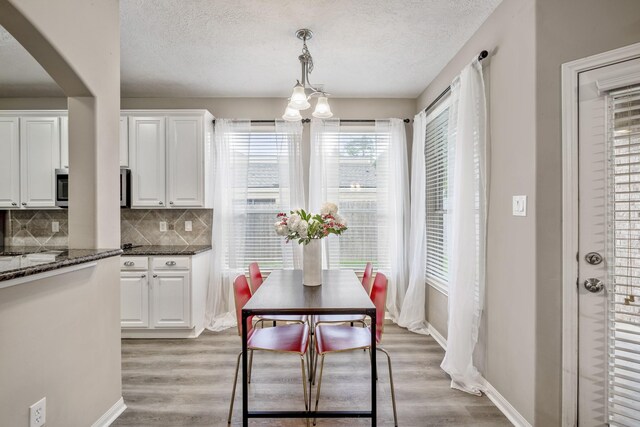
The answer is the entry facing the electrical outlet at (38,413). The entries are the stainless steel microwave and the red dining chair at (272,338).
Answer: the stainless steel microwave

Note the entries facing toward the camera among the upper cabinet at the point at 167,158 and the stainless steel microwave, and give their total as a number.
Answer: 2

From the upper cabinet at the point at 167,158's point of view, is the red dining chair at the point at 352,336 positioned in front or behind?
in front

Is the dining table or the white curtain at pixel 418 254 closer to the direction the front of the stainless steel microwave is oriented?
the dining table

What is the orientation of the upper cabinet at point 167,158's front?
toward the camera

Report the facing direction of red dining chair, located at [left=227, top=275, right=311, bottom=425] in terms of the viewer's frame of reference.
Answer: facing to the right of the viewer

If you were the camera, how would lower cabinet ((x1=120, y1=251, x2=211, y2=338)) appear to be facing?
facing the viewer

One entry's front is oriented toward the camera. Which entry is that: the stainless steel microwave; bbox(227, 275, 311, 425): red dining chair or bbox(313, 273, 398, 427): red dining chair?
the stainless steel microwave

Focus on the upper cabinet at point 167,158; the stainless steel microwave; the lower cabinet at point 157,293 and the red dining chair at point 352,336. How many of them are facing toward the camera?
3

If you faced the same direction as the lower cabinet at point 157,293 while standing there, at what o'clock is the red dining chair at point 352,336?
The red dining chair is roughly at 11 o'clock from the lower cabinet.

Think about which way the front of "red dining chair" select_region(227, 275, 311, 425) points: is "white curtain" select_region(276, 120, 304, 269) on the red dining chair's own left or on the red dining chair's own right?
on the red dining chair's own left

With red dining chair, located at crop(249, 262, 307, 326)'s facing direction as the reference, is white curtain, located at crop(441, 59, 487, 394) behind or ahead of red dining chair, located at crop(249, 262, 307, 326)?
ahead

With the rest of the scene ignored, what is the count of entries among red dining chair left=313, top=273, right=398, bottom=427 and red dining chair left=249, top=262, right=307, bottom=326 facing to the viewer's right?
1
